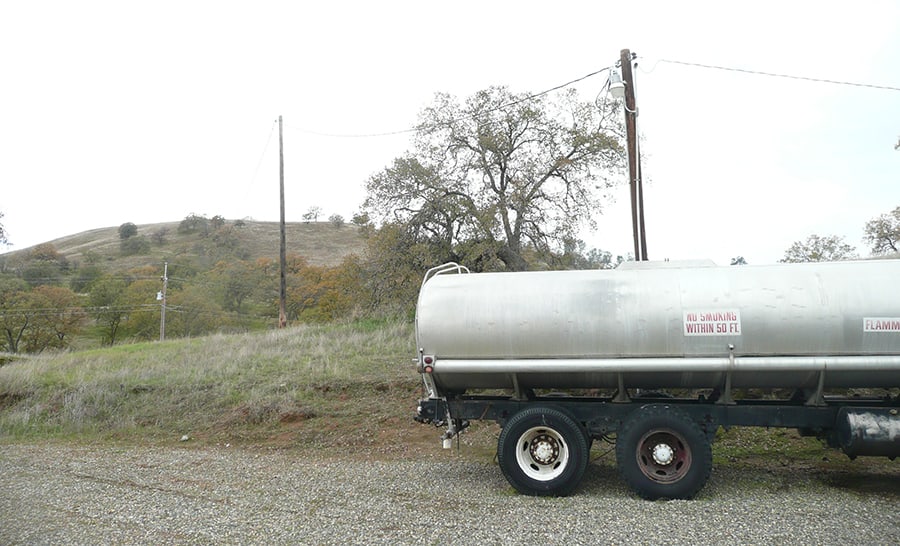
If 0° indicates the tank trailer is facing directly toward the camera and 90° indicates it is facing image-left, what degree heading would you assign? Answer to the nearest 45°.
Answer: approximately 270°

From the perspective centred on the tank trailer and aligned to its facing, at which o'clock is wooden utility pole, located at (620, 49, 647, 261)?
The wooden utility pole is roughly at 9 o'clock from the tank trailer.

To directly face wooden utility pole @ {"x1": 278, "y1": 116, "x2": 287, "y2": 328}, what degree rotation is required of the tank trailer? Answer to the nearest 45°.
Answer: approximately 135° to its left
